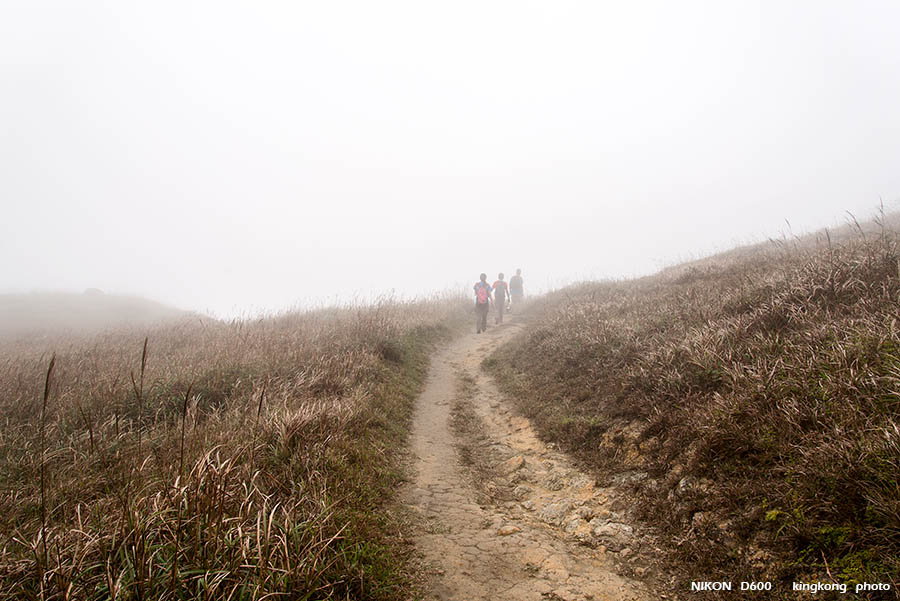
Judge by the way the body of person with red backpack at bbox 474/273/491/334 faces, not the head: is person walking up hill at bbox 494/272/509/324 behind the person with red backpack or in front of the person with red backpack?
in front

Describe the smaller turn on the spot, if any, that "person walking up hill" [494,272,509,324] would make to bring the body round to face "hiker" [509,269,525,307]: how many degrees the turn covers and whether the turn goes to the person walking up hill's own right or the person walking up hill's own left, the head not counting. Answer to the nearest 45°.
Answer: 0° — they already face them

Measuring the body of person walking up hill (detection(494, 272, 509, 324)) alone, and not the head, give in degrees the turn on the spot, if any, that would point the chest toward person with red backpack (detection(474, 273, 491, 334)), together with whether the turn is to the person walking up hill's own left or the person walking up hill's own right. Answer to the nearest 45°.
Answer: approximately 180°

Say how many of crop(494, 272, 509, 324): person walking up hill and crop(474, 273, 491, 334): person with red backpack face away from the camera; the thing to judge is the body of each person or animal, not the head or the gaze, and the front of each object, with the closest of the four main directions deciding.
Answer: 2

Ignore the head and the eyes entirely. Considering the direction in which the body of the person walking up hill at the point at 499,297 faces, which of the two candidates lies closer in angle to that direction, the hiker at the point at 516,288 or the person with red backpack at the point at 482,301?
the hiker

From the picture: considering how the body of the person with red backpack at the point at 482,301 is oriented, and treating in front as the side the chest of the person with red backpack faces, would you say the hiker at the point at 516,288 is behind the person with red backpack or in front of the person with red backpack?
in front

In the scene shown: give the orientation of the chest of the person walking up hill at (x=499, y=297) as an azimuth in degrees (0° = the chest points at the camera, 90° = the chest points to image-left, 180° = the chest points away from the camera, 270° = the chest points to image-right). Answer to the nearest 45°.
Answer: approximately 180°

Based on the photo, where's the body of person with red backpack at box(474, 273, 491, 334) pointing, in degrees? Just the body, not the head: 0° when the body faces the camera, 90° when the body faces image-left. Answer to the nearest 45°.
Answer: approximately 180°
